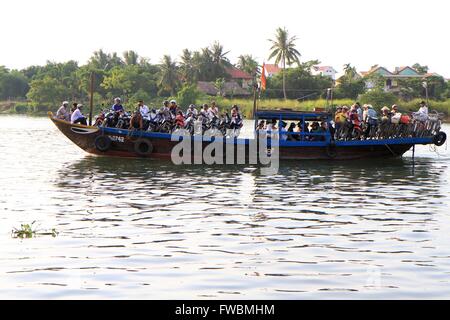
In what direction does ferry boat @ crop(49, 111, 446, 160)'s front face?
to the viewer's left

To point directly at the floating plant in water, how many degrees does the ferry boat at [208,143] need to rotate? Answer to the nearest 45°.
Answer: approximately 90° to its left
